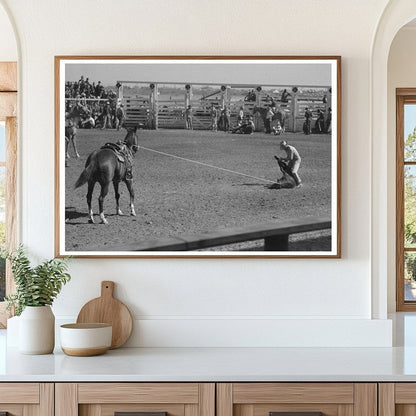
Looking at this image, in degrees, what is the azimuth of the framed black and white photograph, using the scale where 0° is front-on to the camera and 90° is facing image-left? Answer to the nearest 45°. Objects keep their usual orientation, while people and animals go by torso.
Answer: approximately 0°

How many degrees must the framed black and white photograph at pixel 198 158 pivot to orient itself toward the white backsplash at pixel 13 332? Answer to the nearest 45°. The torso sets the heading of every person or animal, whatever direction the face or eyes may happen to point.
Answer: approximately 90° to its right
